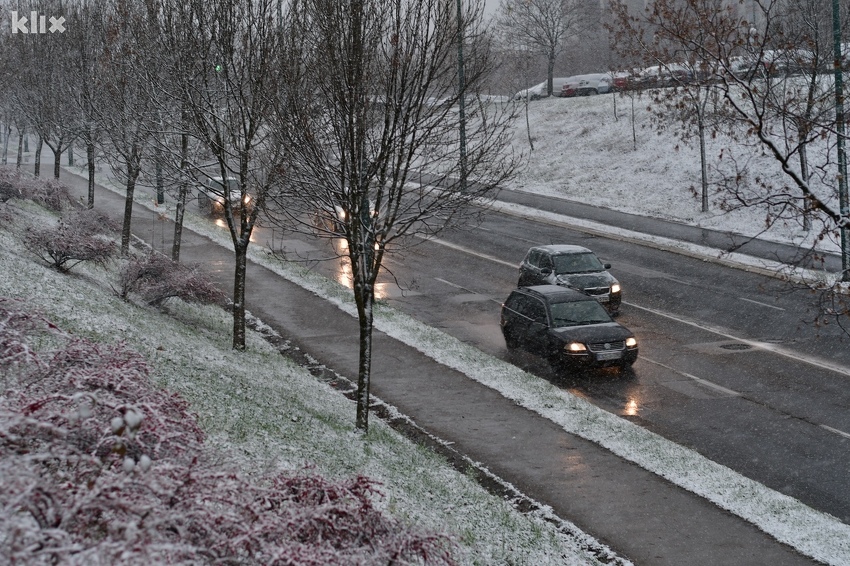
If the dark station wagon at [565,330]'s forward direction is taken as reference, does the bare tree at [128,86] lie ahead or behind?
behind

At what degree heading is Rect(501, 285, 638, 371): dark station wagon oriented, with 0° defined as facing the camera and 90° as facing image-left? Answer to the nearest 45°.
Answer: approximately 315°

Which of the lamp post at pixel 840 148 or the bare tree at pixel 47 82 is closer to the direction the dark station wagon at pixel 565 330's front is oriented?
the lamp post

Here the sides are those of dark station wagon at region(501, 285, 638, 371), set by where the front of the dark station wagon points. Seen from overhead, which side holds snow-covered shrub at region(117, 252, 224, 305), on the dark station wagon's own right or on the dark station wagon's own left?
on the dark station wagon's own right

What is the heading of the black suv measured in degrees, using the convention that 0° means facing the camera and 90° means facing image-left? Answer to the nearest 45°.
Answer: approximately 315°

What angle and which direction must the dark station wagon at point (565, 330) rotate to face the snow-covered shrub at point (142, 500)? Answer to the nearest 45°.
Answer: approximately 45° to its right

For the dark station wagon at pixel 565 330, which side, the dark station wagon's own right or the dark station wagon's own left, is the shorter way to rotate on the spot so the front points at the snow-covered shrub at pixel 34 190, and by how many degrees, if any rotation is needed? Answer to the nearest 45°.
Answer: approximately 180°
